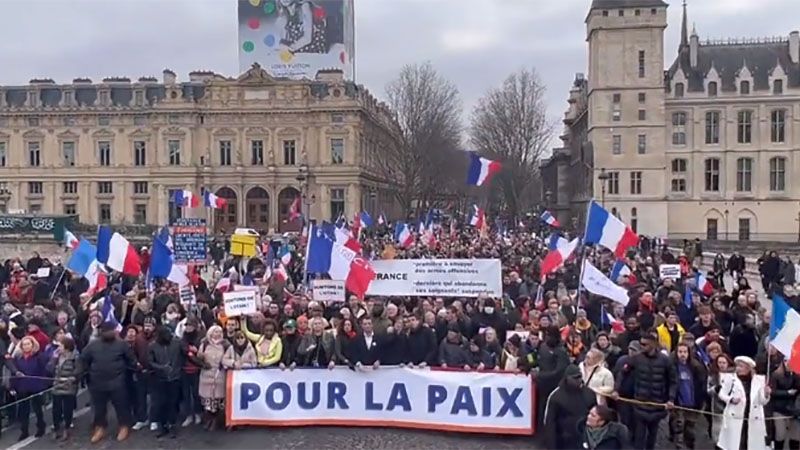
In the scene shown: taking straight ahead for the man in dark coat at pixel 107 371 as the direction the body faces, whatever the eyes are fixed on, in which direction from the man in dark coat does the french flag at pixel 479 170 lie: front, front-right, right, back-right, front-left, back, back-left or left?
back-left

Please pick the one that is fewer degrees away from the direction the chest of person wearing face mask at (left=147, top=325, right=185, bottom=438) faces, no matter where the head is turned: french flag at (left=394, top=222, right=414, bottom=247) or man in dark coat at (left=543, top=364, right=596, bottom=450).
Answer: the man in dark coat

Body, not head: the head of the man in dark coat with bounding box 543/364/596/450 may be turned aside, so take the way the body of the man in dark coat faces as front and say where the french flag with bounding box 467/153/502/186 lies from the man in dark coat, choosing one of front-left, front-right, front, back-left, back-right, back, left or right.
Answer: back-left

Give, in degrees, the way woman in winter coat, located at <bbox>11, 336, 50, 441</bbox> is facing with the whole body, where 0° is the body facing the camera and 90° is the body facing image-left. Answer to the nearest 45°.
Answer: approximately 0°

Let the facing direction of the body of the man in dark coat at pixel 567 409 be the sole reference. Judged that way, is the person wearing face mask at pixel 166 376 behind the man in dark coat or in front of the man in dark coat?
behind

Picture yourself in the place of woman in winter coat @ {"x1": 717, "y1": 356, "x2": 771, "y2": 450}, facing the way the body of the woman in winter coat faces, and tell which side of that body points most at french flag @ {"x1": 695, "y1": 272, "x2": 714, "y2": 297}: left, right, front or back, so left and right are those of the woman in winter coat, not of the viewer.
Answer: back

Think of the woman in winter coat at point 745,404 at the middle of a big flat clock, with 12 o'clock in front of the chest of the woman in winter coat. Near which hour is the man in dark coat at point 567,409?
The man in dark coat is roughly at 2 o'clock from the woman in winter coat.

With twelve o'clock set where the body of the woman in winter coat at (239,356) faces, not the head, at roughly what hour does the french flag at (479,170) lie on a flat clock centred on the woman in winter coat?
The french flag is roughly at 7 o'clock from the woman in winter coat.

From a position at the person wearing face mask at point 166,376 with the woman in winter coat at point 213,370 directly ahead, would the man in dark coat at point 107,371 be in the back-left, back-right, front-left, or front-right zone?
back-right
